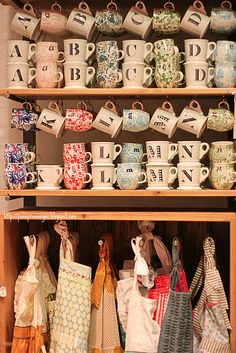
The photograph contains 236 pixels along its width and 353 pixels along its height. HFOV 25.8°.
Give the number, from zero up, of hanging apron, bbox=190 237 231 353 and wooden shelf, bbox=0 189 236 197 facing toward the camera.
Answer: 2

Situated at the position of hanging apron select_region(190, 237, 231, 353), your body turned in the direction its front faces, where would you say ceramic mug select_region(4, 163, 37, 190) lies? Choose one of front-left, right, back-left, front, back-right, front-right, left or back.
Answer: right

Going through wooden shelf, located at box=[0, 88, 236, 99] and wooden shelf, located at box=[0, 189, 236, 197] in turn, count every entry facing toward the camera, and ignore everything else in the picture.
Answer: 2

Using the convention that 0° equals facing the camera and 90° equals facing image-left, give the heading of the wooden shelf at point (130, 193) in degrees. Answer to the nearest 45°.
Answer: approximately 0°

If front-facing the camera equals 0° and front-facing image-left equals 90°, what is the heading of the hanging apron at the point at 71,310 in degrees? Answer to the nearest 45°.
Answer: approximately 0°

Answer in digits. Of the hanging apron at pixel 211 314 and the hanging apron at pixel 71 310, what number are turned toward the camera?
2
